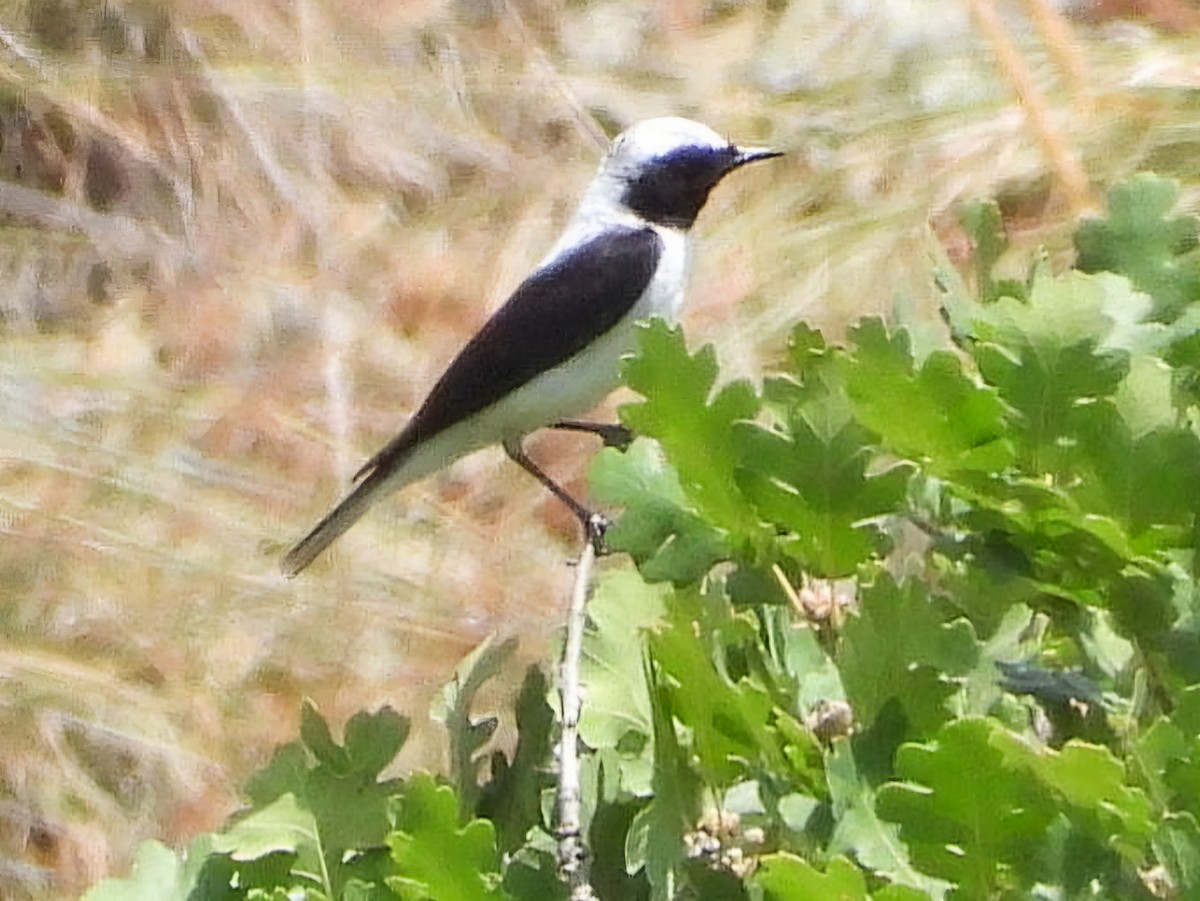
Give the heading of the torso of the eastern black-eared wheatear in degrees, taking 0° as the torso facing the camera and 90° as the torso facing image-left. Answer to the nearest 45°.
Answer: approximately 270°
